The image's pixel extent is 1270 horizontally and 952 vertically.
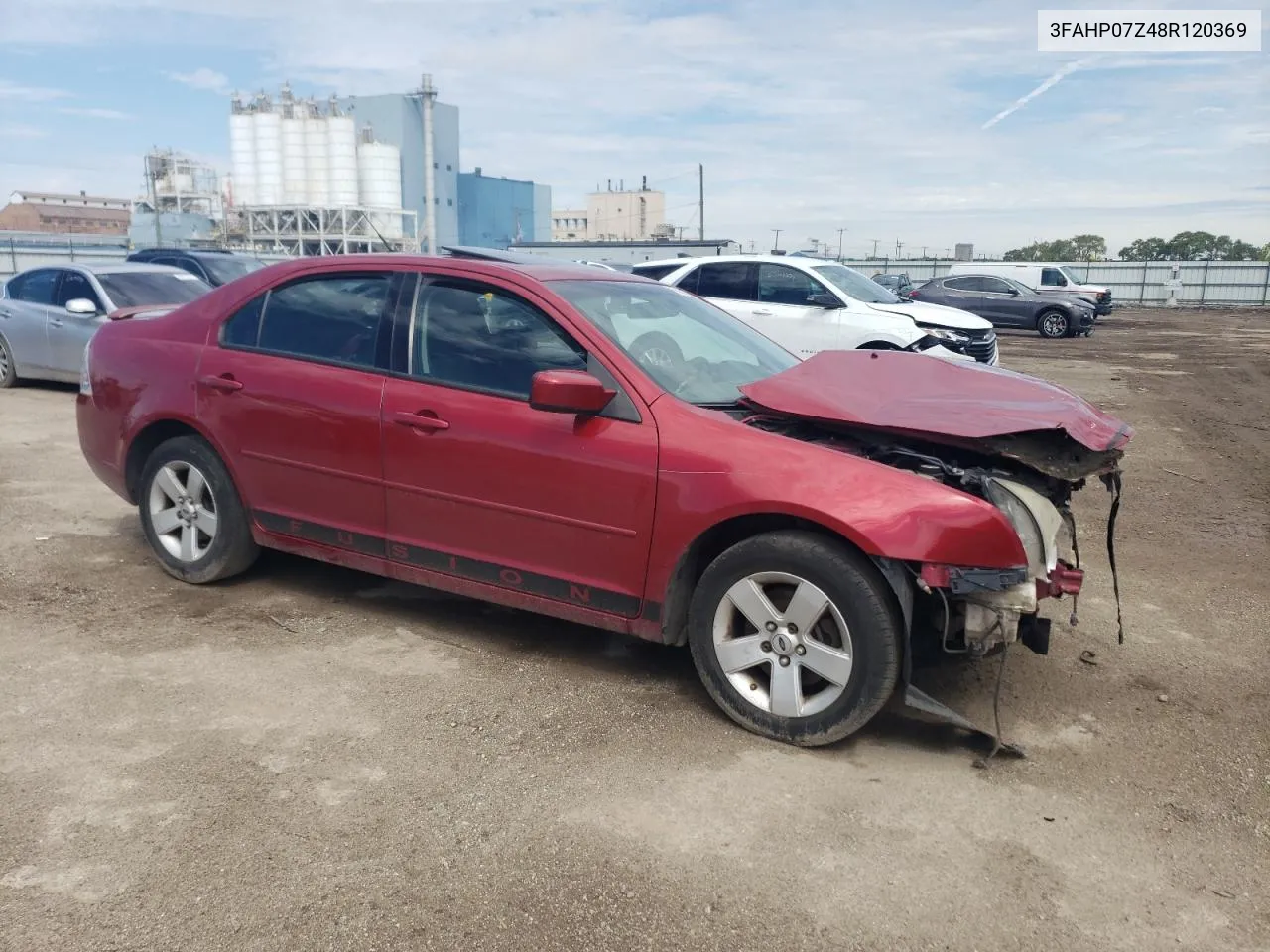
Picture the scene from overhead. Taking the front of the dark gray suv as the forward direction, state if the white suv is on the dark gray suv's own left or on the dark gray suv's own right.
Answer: on the dark gray suv's own right

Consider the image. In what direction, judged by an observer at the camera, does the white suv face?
facing the viewer and to the right of the viewer

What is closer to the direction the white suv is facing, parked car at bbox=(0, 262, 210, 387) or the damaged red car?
the damaged red car

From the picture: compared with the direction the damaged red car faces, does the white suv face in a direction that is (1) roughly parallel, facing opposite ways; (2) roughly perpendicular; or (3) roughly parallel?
roughly parallel

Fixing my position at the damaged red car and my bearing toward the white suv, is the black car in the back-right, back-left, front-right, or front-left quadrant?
front-left

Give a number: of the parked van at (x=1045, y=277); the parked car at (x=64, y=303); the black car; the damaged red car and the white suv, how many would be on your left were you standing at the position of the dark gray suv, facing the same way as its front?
1

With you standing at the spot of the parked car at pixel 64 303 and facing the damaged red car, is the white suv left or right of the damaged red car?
left

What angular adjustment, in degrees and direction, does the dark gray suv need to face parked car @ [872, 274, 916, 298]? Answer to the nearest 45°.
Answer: approximately 135° to its left

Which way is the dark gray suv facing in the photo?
to the viewer's right

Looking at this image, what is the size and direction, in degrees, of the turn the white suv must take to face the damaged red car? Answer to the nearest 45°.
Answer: approximately 45° to its right
